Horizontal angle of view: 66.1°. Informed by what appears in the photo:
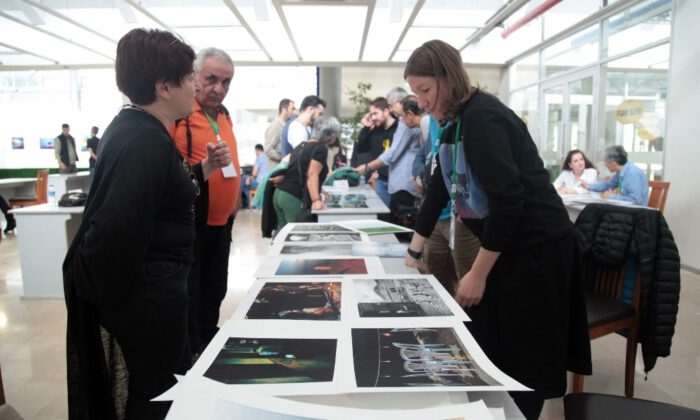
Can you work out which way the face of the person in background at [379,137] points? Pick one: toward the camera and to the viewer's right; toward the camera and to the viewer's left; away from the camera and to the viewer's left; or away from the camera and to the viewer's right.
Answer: toward the camera and to the viewer's left

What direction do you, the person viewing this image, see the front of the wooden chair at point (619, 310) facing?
facing the viewer and to the left of the viewer

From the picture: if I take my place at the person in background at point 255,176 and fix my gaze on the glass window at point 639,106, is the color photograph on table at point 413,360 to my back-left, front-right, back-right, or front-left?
front-right

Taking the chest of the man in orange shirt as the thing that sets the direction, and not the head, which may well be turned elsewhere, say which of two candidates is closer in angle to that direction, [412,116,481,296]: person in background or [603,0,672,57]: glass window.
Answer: the person in background

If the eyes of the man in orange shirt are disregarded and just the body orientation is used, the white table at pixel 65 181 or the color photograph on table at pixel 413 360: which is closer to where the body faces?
the color photograph on table

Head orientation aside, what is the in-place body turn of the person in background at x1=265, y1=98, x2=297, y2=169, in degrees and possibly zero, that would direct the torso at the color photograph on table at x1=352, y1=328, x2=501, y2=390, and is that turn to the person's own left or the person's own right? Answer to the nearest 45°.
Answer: approximately 90° to the person's own right

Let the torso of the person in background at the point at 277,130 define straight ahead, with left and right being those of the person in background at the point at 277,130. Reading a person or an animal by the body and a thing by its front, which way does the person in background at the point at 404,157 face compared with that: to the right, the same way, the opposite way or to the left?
the opposite way

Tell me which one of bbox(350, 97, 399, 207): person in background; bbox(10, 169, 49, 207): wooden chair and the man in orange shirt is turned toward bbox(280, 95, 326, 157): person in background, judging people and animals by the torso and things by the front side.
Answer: bbox(350, 97, 399, 207): person in background

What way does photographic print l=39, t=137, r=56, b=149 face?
toward the camera

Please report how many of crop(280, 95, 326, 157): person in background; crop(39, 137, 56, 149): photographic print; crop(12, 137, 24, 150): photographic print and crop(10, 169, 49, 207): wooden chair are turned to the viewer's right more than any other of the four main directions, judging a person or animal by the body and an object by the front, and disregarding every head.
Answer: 1

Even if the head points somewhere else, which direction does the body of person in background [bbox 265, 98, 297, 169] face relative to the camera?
to the viewer's right

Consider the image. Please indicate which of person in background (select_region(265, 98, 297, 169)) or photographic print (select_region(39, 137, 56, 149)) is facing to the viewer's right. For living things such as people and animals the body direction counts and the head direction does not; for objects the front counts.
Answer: the person in background
